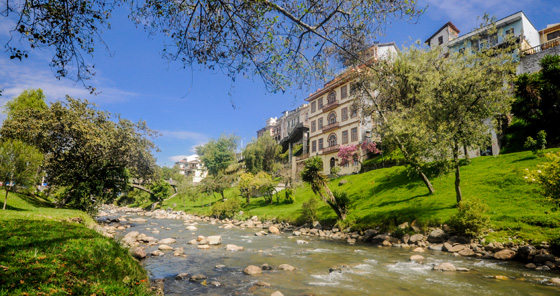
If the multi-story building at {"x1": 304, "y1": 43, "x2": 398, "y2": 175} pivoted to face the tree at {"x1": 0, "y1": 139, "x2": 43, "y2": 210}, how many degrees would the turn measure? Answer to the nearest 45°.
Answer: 0° — it already faces it

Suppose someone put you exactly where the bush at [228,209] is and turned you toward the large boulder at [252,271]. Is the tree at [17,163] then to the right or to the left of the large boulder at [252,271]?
right

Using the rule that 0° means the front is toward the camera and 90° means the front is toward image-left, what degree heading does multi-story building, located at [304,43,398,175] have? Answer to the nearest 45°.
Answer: approximately 45°

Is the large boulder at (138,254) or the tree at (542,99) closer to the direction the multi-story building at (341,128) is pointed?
the large boulder

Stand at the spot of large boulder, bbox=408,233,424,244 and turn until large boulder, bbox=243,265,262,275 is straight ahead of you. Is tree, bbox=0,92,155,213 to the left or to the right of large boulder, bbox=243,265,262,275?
right

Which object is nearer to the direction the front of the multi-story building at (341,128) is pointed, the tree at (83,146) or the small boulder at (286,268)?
the tree
